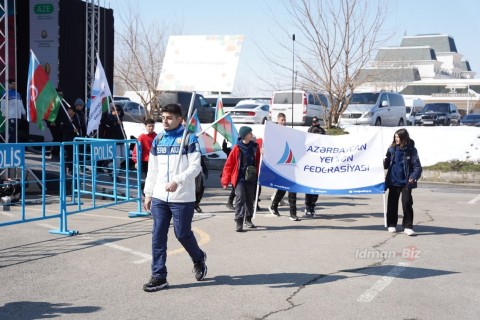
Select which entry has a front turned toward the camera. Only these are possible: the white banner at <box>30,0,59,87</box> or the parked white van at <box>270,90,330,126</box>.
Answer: the white banner

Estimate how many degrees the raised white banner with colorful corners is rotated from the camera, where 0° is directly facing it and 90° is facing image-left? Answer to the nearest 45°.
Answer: approximately 0°

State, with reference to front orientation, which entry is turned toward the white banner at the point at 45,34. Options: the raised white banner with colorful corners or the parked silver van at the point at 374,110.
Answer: the parked silver van

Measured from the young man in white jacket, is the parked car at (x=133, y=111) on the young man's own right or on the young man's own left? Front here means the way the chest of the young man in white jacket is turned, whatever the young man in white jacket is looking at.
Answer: on the young man's own right

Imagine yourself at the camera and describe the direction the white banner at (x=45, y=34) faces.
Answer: facing the viewer

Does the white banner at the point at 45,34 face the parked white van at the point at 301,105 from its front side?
no

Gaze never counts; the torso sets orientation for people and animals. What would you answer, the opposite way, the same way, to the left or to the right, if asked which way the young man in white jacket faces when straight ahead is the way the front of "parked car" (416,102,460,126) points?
the same way

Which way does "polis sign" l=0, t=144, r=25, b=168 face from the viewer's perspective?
toward the camera

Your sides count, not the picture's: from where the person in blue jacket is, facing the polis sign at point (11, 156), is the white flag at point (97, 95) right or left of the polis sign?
right

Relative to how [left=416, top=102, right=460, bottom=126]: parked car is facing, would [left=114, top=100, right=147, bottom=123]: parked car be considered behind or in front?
in front

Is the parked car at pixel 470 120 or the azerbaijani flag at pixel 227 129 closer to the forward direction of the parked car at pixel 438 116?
the azerbaijani flag

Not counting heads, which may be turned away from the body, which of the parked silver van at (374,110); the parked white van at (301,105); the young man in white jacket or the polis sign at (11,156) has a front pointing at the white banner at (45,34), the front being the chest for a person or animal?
the parked silver van at (374,110)

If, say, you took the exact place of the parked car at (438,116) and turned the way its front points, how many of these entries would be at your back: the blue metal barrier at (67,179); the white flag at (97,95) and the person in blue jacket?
0

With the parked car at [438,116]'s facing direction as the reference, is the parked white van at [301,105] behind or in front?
in front
